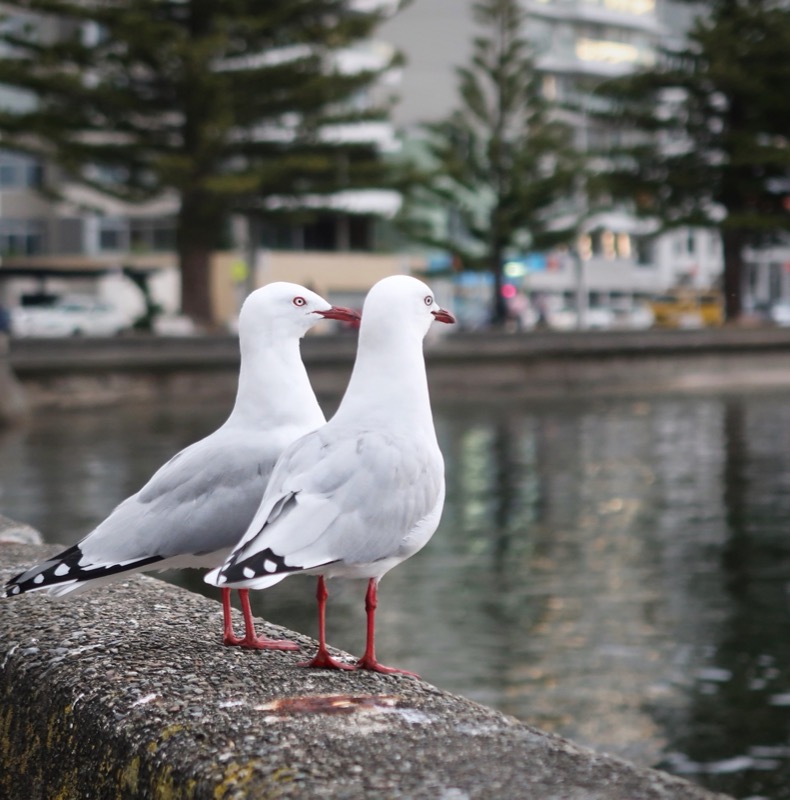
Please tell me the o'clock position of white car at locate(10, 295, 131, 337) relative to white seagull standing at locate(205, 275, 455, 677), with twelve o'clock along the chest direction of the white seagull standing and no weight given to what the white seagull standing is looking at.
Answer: The white car is roughly at 10 o'clock from the white seagull standing.

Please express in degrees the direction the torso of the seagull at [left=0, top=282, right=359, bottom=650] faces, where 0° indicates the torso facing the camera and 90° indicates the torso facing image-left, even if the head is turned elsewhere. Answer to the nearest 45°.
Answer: approximately 270°

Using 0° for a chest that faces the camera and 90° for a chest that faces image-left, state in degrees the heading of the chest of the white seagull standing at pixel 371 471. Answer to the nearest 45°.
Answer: approximately 225°

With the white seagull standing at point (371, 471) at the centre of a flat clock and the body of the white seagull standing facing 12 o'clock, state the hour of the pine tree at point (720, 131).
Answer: The pine tree is roughly at 11 o'clock from the white seagull standing.

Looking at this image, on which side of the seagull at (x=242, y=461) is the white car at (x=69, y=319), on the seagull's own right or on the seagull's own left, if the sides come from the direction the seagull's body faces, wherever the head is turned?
on the seagull's own left
